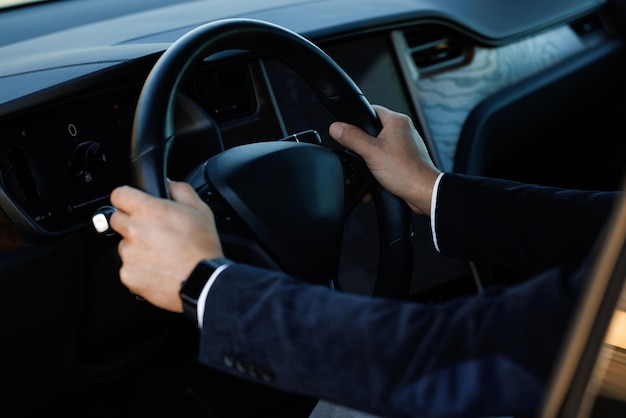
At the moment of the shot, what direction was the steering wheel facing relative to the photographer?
facing the viewer and to the right of the viewer
